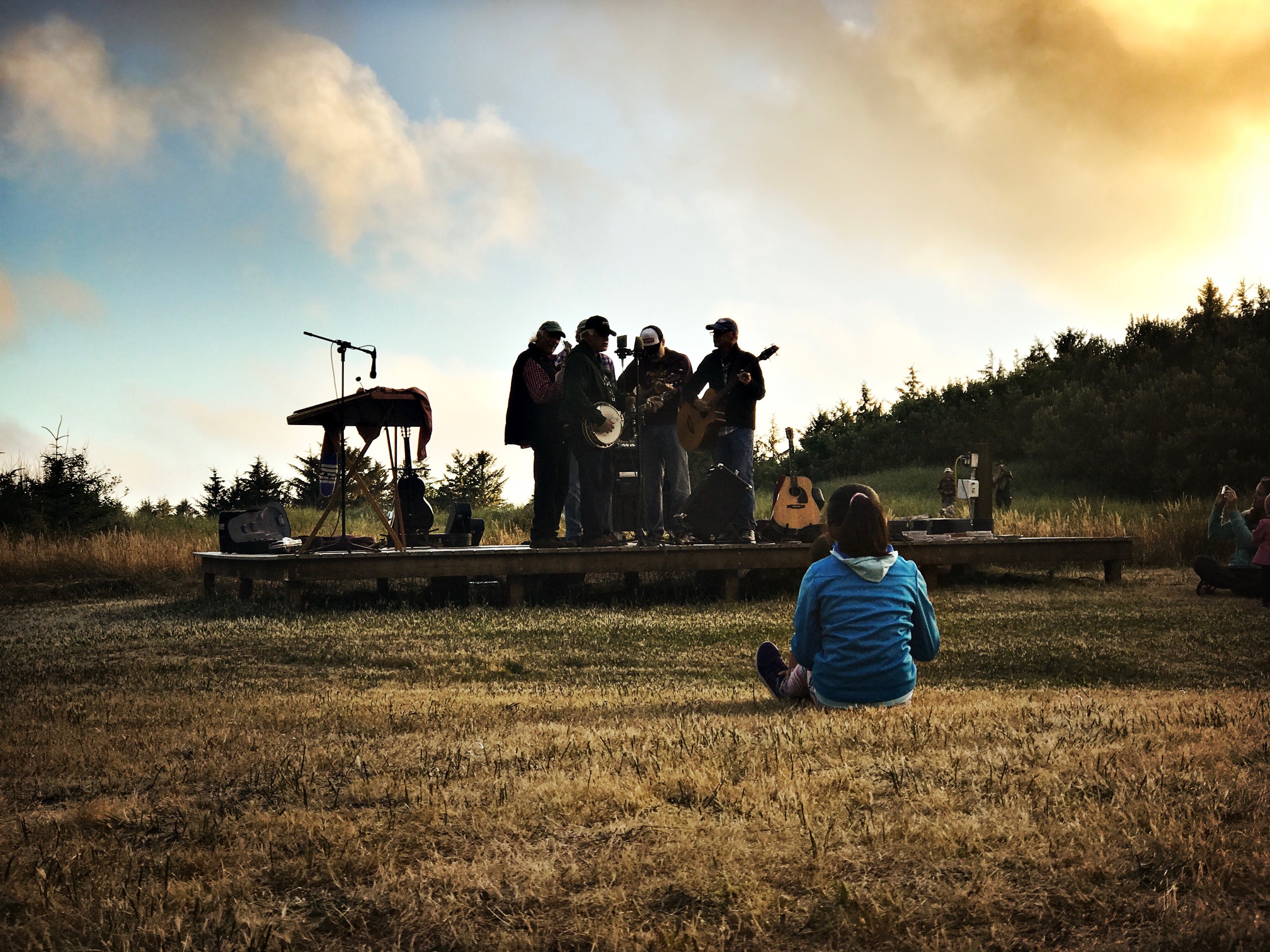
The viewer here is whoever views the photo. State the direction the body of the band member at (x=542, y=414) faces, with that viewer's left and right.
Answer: facing to the right of the viewer

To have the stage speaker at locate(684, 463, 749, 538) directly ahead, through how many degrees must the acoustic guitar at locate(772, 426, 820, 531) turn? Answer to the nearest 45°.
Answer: approximately 45° to its right

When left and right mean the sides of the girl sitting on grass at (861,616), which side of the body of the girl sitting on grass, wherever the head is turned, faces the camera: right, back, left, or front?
back

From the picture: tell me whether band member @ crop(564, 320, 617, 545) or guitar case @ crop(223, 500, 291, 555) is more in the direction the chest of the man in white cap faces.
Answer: the guitar case
